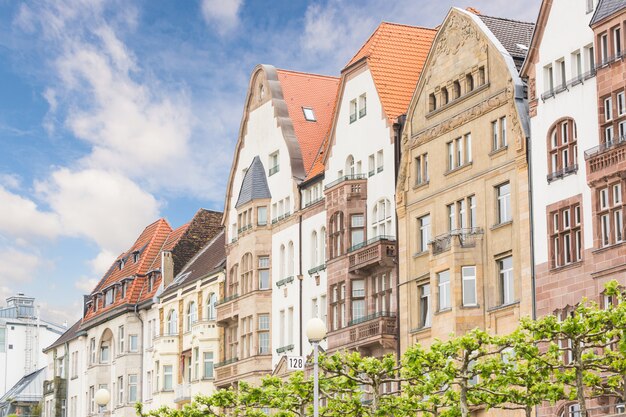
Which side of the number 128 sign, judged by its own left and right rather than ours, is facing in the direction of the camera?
front
